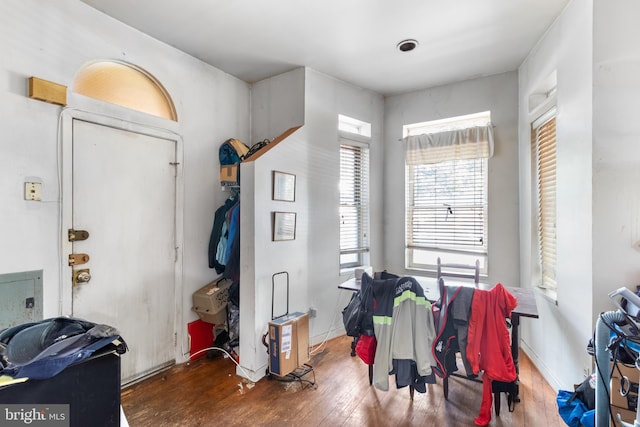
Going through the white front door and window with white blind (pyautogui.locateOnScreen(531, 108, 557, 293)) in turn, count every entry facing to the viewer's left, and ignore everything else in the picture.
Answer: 1

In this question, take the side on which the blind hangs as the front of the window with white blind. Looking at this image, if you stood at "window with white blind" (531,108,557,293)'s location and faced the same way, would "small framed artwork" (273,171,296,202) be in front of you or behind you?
in front

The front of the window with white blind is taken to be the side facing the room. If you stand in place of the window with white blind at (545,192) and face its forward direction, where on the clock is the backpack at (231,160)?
The backpack is roughly at 11 o'clock from the window with white blind.

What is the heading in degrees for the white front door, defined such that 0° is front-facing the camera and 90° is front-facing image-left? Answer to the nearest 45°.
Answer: approximately 315°

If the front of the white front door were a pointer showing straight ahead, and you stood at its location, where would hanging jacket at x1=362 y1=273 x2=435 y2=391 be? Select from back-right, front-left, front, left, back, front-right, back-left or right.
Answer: front

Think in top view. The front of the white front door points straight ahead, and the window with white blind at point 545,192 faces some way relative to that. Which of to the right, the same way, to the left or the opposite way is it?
the opposite way

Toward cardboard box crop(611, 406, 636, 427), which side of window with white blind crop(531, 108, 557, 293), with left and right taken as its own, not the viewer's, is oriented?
left

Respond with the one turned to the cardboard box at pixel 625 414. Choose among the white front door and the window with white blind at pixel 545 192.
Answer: the white front door

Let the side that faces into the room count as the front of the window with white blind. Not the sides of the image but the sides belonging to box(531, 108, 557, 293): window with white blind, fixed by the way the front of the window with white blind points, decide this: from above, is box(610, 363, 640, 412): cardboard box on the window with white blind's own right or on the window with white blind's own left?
on the window with white blind's own left

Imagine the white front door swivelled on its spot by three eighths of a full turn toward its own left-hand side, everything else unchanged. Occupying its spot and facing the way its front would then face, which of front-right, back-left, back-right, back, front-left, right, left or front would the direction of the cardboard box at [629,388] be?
back-right

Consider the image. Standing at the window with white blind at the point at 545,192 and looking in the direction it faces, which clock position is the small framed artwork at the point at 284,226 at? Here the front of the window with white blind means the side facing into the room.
The small framed artwork is roughly at 11 o'clock from the window with white blind.

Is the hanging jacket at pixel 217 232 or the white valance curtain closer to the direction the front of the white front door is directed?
the white valance curtain

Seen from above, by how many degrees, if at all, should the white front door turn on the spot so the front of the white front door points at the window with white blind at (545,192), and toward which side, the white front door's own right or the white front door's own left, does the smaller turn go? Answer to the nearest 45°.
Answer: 0° — it already faces it

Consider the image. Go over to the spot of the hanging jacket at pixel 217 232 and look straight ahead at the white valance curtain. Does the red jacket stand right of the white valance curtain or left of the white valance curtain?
right

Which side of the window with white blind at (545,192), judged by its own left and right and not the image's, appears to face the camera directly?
left
